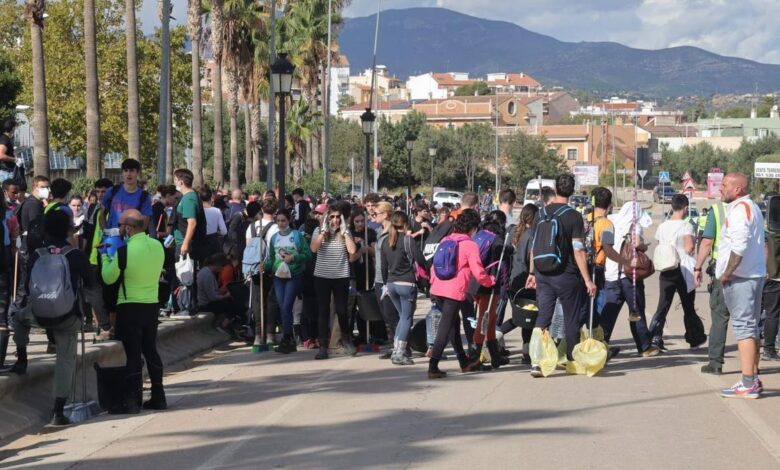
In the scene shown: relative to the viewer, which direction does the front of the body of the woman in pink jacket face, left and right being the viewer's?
facing away from the viewer and to the right of the viewer

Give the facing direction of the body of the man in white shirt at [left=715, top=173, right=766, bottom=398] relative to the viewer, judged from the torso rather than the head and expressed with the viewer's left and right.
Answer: facing to the left of the viewer

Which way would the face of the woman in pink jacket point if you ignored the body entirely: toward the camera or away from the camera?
away from the camera

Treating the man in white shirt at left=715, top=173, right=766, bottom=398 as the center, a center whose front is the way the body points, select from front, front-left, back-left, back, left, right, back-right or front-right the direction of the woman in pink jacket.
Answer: front

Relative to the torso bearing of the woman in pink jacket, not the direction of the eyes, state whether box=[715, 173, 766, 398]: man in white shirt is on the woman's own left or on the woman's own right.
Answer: on the woman's own right

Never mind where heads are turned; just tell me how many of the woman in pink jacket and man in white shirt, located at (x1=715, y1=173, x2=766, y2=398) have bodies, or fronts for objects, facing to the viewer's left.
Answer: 1

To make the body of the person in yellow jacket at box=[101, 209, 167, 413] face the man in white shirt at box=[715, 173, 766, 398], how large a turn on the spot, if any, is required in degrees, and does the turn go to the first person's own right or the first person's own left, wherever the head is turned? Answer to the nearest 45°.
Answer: approximately 135° to the first person's own right

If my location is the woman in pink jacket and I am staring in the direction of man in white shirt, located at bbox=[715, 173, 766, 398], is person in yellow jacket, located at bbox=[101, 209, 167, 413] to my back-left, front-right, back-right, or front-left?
back-right

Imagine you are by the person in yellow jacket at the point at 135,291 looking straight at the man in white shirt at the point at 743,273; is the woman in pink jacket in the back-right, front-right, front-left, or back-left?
front-left

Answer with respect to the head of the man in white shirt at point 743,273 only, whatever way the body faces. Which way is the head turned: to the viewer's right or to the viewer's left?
to the viewer's left

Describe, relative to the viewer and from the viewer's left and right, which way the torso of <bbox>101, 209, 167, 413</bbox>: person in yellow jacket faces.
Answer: facing away from the viewer and to the left of the viewer
